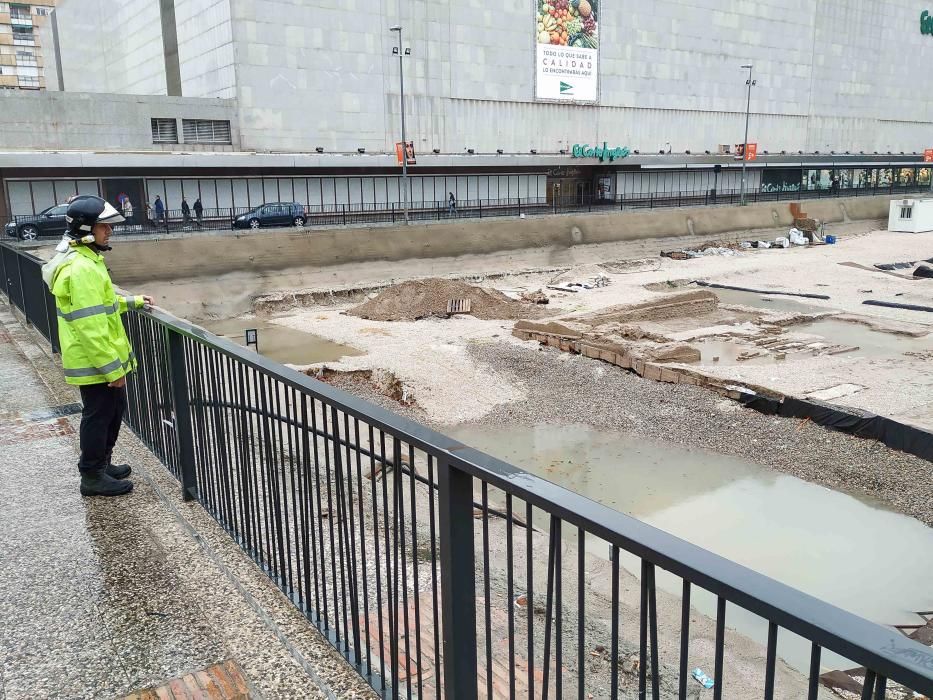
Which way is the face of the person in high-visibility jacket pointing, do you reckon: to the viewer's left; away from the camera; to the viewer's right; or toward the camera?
to the viewer's right

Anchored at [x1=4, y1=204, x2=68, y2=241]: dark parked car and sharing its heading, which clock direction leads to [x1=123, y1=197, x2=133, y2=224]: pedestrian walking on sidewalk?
The pedestrian walking on sidewalk is roughly at 4 o'clock from the dark parked car.

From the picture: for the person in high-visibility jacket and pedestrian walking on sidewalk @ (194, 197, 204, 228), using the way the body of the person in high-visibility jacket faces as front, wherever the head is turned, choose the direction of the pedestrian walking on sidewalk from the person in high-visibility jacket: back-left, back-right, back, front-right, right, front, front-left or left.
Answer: left

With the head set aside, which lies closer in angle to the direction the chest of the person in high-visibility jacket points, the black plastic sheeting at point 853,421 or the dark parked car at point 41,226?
the black plastic sheeting

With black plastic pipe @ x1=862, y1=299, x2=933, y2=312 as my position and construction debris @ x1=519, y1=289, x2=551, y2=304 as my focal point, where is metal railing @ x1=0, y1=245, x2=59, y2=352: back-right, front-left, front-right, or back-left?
front-left

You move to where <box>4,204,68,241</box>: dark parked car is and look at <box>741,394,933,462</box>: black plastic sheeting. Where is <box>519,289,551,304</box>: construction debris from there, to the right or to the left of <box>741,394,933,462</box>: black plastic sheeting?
left

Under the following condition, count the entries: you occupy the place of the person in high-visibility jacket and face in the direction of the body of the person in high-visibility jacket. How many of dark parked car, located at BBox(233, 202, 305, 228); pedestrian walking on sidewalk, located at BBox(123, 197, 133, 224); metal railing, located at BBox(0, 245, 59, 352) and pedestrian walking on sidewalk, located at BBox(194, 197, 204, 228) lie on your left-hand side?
4

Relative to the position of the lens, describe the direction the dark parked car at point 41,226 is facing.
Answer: facing to the left of the viewer

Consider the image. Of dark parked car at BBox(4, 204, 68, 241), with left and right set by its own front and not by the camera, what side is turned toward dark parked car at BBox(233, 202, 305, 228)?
back

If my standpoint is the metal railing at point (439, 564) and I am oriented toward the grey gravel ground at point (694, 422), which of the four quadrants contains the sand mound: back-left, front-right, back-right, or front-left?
front-left

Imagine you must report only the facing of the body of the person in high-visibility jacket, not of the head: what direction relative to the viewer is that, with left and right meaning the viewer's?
facing to the right of the viewer

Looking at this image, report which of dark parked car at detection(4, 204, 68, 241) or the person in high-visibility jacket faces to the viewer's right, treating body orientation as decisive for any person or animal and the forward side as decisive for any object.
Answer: the person in high-visibility jacket

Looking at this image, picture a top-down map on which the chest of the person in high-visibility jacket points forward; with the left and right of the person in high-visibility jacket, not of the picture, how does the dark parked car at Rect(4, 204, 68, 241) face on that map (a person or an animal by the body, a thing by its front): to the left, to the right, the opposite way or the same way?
the opposite way

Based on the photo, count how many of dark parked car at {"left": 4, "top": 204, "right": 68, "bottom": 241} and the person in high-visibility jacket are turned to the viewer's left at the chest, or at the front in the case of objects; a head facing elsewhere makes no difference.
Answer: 1
